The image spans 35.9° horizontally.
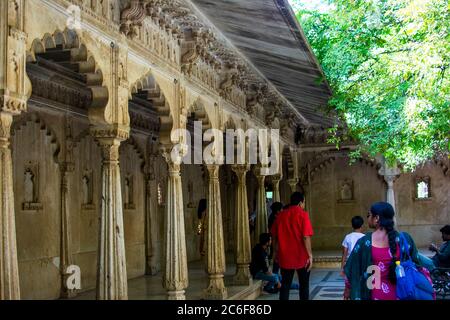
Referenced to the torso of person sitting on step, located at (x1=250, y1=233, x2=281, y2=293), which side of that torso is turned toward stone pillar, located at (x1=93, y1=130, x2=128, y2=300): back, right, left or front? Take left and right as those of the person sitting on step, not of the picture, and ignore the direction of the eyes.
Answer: right

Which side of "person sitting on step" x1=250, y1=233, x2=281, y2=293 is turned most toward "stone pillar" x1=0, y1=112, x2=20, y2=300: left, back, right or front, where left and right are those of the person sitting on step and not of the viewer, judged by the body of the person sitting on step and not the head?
right

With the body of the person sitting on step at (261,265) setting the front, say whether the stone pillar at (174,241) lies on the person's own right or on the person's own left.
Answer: on the person's own right

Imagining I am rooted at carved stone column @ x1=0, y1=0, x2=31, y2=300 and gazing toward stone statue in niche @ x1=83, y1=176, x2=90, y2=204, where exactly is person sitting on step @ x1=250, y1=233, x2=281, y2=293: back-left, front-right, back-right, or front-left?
front-right

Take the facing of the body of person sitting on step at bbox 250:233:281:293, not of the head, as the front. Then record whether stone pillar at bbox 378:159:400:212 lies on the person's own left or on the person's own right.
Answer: on the person's own left
